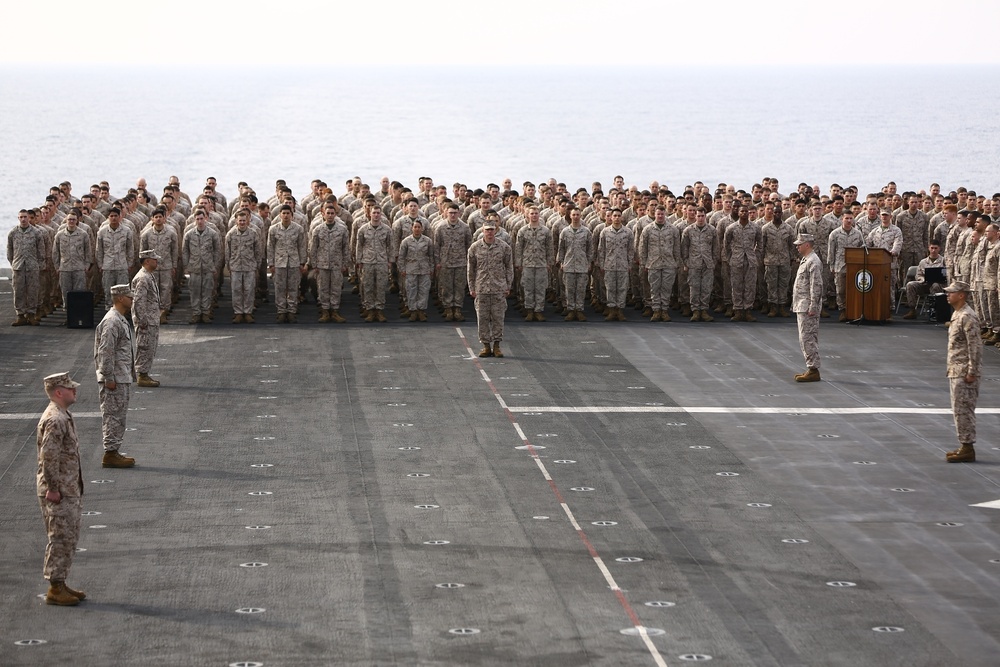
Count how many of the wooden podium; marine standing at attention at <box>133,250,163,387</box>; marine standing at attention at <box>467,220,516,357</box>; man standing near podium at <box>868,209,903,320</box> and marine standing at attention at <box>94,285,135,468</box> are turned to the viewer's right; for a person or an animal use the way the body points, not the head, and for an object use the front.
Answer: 2

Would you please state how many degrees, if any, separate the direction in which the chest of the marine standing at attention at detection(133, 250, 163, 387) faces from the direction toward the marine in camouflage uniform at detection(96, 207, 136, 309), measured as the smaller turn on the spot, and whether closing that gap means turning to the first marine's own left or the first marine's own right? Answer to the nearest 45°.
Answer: approximately 90° to the first marine's own left

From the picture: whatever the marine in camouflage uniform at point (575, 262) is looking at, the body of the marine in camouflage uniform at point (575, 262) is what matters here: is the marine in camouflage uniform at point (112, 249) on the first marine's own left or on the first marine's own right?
on the first marine's own right

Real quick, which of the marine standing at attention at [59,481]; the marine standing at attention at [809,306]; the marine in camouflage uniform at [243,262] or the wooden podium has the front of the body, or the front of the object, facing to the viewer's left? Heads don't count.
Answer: the marine standing at attention at [809,306]

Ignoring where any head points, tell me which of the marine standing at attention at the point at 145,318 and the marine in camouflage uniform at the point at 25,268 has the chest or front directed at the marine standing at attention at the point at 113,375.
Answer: the marine in camouflage uniform

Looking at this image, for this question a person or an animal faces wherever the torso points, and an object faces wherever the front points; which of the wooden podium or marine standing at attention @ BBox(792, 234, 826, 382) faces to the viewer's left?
the marine standing at attention

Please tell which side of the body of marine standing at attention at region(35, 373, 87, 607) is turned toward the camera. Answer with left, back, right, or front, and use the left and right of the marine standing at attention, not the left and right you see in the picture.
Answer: right

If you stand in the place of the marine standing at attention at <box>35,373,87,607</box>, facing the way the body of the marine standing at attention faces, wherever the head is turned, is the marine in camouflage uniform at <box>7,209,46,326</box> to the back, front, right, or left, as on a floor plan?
left

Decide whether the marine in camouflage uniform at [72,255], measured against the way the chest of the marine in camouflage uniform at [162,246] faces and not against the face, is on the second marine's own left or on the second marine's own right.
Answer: on the second marine's own right

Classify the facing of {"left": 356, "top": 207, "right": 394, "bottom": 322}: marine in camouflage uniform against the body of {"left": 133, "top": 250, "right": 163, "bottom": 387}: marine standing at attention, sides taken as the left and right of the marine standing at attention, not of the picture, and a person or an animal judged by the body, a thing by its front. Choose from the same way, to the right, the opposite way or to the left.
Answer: to the right

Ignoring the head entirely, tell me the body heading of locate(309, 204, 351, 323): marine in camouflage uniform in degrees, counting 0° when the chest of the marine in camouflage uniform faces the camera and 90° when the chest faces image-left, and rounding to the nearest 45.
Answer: approximately 0°

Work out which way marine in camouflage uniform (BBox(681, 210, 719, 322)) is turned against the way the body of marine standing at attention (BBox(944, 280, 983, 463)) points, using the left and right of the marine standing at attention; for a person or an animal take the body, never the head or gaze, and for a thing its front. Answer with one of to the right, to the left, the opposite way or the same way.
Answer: to the left

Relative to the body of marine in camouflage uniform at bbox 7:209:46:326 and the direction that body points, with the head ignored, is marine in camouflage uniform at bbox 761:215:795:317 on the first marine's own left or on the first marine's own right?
on the first marine's own left

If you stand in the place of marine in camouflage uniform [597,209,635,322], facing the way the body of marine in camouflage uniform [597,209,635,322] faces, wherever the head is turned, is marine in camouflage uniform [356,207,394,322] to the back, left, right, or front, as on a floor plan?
right
